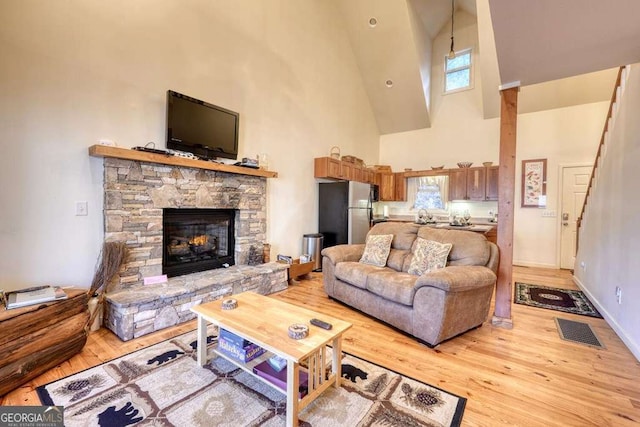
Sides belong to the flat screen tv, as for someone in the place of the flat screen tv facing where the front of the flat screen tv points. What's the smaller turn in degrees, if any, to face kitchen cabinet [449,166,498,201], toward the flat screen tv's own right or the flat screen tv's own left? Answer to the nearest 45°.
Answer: approximately 45° to the flat screen tv's own left

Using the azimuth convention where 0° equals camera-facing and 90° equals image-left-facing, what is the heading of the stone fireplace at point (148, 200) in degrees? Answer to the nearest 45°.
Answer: approximately 315°

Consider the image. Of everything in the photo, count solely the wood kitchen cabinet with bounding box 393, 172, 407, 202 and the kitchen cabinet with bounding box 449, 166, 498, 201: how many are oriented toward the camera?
2

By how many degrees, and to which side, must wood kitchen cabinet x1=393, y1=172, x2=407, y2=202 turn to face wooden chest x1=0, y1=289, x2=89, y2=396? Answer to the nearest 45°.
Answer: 0° — it already faces it

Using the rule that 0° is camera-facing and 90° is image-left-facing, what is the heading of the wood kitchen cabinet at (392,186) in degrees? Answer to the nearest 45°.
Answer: approximately 0°

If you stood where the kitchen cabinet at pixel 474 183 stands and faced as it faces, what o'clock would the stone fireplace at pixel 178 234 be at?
The stone fireplace is roughly at 1 o'clock from the kitchen cabinet.

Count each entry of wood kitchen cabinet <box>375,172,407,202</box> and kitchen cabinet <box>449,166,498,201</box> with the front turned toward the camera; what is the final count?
2

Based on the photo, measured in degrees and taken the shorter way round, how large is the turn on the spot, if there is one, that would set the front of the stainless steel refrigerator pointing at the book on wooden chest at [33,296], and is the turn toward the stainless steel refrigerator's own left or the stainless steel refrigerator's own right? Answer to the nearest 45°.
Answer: approximately 90° to the stainless steel refrigerator's own right

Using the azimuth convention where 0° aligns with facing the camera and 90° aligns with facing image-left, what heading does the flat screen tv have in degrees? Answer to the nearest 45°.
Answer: approximately 315°

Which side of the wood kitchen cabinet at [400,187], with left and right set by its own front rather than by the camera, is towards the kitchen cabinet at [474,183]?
left

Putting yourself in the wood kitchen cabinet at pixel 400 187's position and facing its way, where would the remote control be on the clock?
The remote control is roughly at 12 o'clock from the wood kitchen cabinet.
